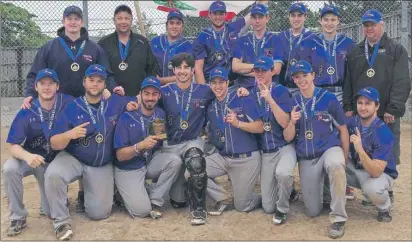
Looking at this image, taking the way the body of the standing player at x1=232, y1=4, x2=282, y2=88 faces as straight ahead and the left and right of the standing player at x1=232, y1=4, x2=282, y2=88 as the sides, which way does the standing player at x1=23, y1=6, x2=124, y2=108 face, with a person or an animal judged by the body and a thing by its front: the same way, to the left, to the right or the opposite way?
the same way

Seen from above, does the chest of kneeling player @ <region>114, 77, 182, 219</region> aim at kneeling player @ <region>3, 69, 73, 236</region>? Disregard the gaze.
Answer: no

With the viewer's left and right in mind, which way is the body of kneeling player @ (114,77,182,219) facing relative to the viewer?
facing the viewer and to the right of the viewer

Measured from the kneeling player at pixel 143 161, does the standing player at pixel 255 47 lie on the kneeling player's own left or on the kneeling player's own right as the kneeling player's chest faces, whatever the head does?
on the kneeling player's own left

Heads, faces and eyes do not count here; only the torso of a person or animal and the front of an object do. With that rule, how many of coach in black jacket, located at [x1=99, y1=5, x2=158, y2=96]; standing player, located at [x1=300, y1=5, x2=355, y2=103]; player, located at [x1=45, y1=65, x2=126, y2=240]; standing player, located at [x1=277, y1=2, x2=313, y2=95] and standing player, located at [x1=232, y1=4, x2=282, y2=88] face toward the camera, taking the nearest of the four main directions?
5

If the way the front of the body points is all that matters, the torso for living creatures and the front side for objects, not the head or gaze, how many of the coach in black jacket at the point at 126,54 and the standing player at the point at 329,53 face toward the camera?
2

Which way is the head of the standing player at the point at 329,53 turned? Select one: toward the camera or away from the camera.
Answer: toward the camera

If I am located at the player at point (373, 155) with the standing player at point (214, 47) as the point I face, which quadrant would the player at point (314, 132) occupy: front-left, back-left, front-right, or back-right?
front-left

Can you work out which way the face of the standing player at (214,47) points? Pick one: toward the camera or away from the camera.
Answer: toward the camera

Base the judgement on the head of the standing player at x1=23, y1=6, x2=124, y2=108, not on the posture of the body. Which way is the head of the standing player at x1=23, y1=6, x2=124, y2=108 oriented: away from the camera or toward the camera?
toward the camera

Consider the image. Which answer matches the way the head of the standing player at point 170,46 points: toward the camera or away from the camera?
toward the camera

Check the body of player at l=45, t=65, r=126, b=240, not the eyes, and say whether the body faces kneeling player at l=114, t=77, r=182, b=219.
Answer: no

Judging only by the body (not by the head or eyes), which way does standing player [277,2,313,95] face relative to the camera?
toward the camera

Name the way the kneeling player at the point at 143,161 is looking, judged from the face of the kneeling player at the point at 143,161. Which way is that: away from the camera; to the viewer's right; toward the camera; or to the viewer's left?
toward the camera

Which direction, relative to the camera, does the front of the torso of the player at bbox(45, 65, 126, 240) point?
toward the camera

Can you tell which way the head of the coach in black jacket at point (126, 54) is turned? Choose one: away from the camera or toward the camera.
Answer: toward the camera

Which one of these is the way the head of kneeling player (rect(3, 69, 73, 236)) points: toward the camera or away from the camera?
toward the camera

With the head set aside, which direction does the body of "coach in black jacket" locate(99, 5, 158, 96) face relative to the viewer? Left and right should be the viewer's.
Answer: facing the viewer

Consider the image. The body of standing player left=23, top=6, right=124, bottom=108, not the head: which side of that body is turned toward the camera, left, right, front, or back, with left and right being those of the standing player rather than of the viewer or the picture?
front
